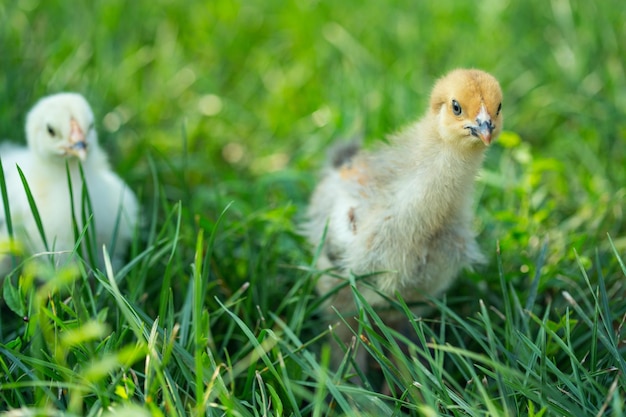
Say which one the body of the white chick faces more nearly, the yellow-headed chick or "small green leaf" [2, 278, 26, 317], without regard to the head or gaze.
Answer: the small green leaf

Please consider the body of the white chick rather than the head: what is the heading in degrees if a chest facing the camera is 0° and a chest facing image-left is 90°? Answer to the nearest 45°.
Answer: approximately 0°

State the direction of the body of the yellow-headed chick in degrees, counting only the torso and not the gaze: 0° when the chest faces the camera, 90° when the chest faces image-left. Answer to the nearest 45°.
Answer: approximately 315°

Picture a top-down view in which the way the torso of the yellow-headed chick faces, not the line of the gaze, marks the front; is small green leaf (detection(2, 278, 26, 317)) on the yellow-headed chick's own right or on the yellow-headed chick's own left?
on the yellow-headed chick's own right

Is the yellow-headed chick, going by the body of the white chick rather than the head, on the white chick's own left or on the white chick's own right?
on the white chick's own left

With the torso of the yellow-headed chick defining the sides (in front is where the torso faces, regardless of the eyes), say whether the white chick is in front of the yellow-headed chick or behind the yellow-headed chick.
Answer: behind
